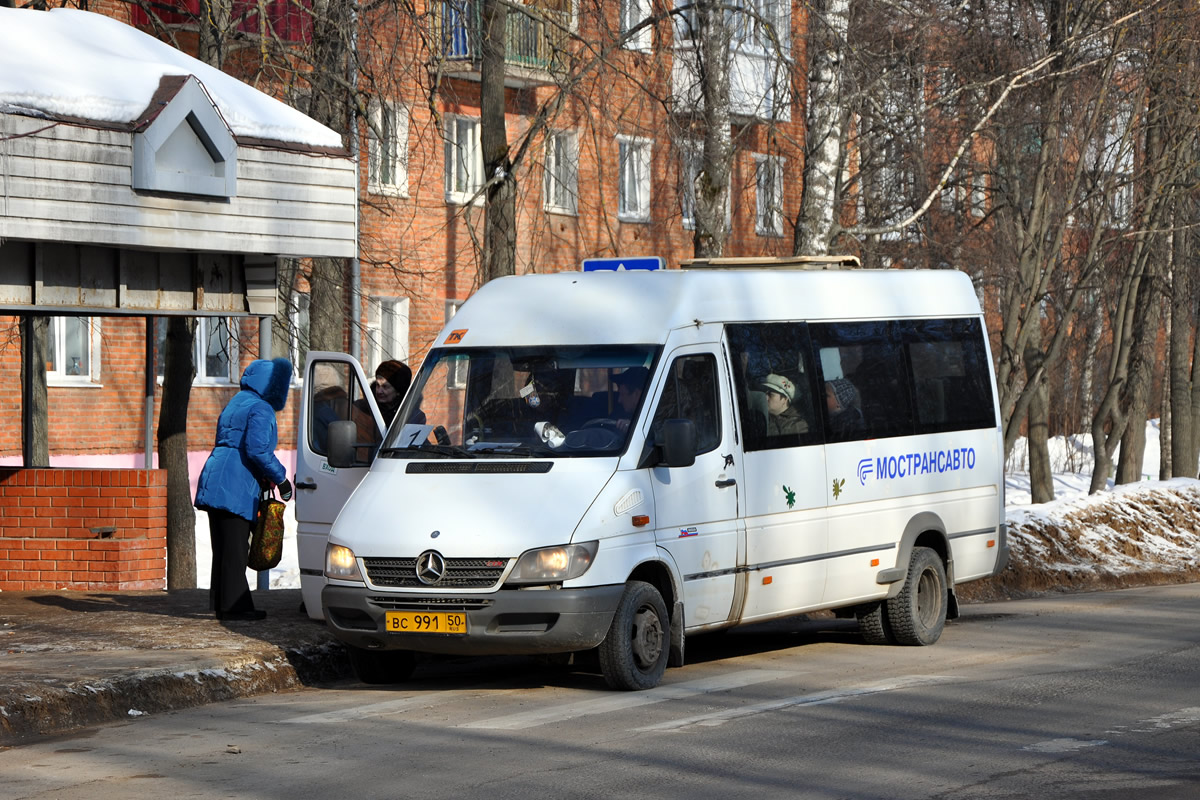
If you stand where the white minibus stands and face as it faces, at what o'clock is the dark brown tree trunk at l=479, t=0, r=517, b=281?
The dark brown tree trunk is roughly at 4 o'clock from the white minibus.

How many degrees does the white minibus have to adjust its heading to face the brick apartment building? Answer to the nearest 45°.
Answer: approximately 135° to its right

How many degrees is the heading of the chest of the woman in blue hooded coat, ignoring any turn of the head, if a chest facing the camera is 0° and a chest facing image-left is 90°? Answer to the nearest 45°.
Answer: approximately 270°

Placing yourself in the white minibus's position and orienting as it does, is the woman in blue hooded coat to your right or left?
on your right

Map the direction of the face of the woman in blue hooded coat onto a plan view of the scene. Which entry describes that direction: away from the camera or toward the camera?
away from the camera

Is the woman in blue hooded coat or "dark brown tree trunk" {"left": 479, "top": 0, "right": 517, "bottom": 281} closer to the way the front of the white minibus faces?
the woman in blue hooded coat

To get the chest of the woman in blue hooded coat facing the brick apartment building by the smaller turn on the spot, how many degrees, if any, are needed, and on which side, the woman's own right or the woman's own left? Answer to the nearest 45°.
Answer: approximately 90° to the woman's own left

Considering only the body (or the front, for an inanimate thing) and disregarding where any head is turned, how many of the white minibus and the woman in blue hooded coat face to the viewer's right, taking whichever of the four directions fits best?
1

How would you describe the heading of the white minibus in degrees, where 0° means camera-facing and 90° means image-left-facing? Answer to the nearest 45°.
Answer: approximately 45°

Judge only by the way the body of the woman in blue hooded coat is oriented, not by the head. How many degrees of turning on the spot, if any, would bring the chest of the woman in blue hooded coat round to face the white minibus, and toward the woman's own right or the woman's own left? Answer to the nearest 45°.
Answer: approximately 45° to the woman's own right
